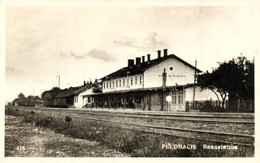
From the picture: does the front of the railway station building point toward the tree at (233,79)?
no

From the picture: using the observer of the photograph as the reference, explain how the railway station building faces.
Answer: facing the viewer and to the left of the viewer
